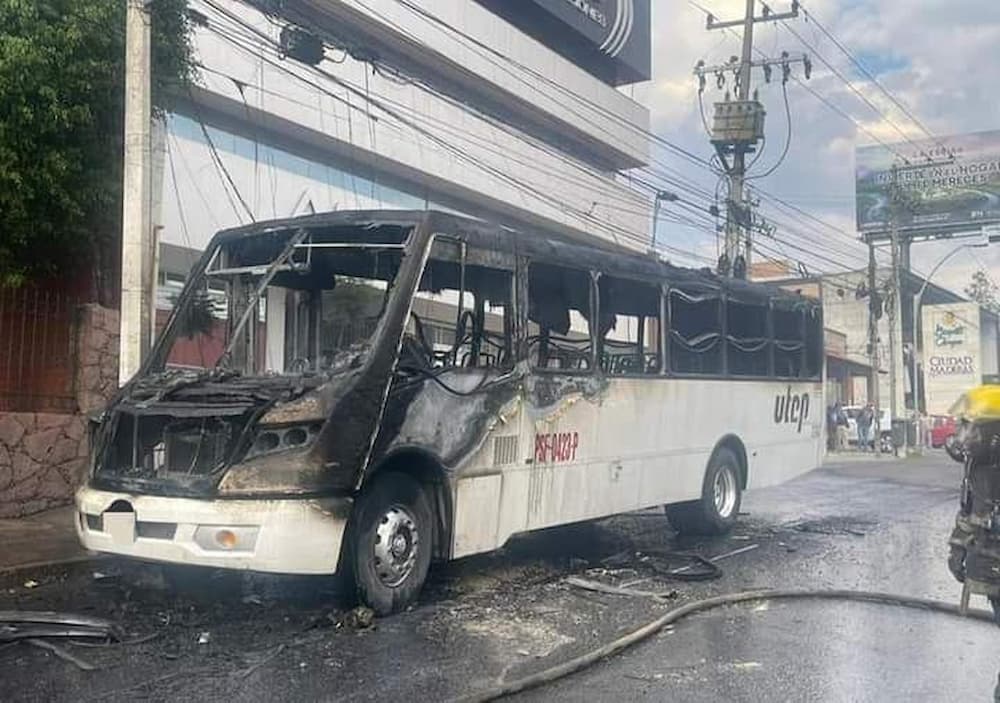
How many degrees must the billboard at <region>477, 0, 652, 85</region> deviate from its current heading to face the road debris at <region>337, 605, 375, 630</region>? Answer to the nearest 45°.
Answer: approximately 45° to its right

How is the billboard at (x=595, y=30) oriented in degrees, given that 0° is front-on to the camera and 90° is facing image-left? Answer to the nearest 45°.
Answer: approximately 315°

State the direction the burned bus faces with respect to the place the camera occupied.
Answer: facing the viewer and to the left of the viewer

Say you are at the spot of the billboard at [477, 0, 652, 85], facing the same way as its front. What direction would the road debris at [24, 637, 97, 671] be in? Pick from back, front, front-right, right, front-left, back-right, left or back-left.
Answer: front-right

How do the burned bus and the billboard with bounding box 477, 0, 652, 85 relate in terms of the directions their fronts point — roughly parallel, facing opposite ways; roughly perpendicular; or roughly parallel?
roughly perpendicular

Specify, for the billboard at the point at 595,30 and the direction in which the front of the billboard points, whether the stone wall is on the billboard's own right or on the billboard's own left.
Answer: on the billboard's own right
